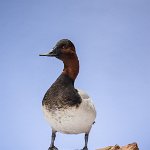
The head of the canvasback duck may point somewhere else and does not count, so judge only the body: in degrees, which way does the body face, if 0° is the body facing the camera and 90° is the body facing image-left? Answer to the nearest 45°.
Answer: approximately 45°
